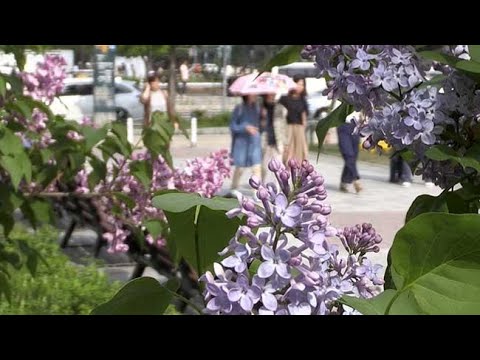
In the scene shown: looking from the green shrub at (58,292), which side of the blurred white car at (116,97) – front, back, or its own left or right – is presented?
left

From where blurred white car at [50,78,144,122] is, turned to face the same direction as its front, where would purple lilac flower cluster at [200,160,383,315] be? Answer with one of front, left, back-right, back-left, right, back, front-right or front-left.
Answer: left

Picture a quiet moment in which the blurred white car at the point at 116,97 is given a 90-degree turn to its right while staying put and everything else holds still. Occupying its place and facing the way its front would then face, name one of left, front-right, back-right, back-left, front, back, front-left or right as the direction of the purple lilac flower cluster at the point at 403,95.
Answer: back

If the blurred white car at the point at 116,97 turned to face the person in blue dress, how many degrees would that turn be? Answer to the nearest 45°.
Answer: approximately 90° to its left

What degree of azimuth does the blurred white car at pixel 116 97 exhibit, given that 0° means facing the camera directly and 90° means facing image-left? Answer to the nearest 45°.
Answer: approximately 90°
